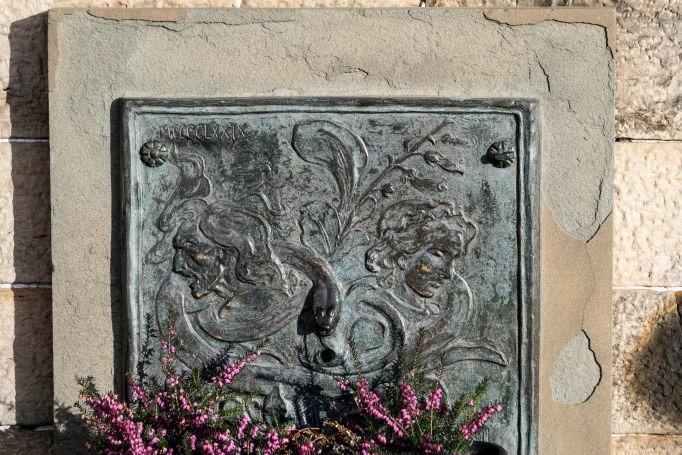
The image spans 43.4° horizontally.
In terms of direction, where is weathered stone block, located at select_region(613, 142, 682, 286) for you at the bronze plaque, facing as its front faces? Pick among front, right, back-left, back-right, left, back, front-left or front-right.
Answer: left

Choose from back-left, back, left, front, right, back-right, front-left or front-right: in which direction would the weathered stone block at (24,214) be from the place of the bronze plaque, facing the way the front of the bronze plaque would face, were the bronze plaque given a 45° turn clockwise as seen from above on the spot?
front-right

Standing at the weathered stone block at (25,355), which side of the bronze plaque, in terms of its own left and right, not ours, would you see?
right

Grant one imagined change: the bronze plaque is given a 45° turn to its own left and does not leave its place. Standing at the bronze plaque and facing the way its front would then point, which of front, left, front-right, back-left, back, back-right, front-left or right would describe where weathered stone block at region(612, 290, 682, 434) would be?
front-left

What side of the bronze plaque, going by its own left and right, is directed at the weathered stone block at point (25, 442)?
right

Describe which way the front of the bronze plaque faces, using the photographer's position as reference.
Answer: facing the viewer

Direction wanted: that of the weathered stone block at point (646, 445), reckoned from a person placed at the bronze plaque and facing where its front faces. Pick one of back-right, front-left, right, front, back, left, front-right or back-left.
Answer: left
